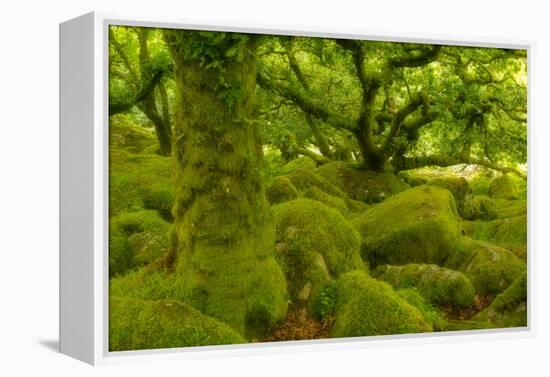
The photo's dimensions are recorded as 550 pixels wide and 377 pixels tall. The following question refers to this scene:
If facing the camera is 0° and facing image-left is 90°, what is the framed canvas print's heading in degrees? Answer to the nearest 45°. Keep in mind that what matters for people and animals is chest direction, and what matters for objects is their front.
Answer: approximately 315°
